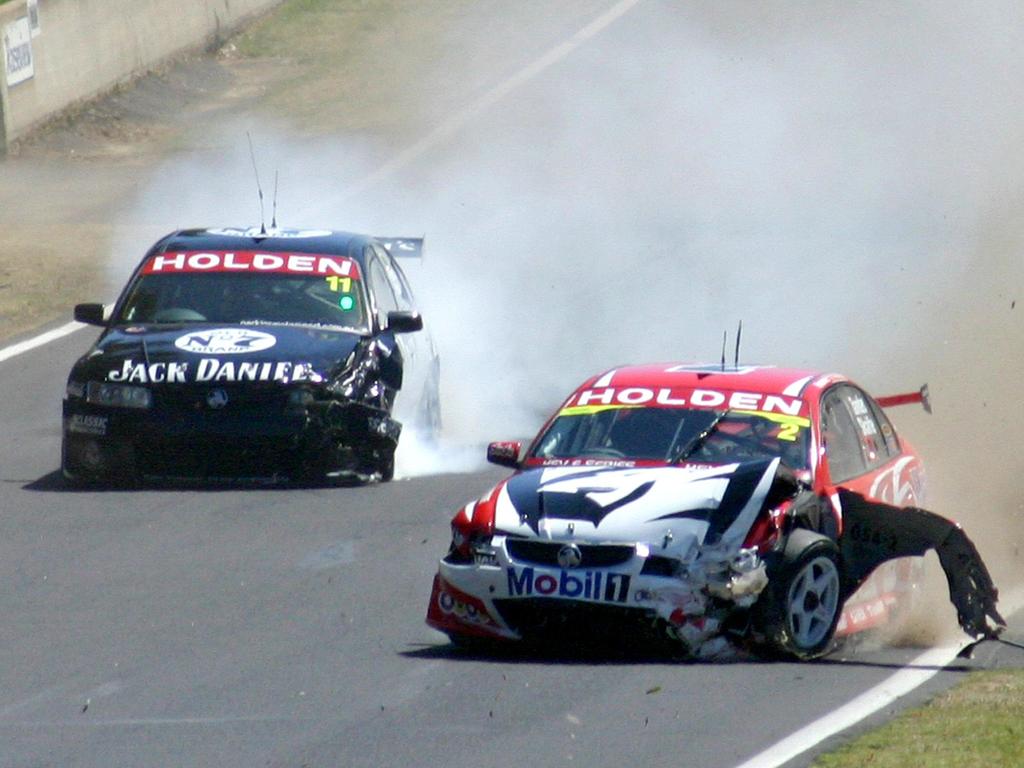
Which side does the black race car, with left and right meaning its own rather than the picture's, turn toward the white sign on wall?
back

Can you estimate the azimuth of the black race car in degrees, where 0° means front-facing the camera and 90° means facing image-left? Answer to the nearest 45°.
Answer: approximately 0°

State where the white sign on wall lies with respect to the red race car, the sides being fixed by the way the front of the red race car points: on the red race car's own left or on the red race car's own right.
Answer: on the red race car's own right

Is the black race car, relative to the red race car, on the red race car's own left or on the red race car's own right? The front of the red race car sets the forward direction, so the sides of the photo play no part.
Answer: on the red race car's own right

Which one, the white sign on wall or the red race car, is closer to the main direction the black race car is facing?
the red race car
